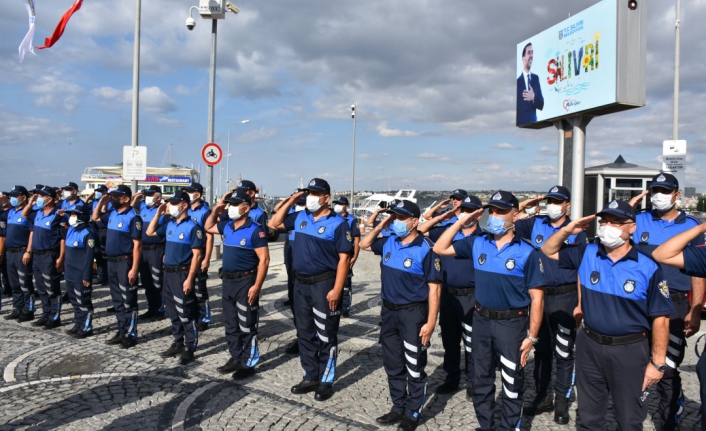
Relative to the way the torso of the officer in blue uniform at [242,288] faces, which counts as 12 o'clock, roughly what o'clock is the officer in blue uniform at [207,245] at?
the officer in blue uniform at [207,245] is roughly at 4 o'clock from the officer in blue uniform at [242,288].

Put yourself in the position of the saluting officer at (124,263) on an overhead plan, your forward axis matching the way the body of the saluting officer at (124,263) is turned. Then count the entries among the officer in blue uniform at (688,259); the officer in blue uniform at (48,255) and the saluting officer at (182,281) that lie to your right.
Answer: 1

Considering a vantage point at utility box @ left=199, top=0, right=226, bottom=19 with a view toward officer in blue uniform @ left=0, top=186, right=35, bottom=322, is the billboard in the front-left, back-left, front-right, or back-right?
back-left

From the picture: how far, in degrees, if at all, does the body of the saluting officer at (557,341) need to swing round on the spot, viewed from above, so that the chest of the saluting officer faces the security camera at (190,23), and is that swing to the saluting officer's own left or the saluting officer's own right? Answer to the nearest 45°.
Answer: approximately 90° to the saluting officer's own right

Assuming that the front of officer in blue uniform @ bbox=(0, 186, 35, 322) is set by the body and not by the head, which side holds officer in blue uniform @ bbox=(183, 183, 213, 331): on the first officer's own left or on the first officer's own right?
on the first officer's own left

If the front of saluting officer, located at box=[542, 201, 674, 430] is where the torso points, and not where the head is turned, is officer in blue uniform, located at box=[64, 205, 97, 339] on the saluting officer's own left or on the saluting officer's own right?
on the saluting officer's own right

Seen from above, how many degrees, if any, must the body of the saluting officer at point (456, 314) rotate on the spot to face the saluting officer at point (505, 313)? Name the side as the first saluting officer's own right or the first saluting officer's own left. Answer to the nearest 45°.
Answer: approximately 45° to the first saluting officer's own left
